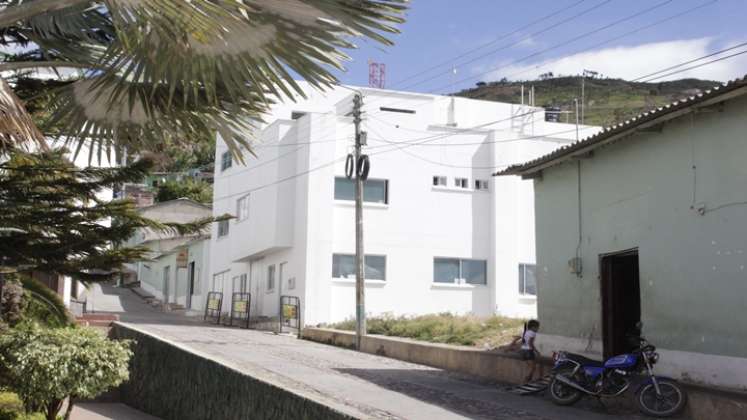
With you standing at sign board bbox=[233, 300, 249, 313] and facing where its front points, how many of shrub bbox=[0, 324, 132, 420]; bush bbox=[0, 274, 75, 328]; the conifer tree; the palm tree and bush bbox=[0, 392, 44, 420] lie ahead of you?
5

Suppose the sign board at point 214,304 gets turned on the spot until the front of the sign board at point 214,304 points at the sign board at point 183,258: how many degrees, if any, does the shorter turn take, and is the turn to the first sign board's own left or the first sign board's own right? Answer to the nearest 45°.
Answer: approximately 180°

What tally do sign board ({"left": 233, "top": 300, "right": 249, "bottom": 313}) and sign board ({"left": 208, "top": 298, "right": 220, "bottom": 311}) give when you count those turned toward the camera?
2

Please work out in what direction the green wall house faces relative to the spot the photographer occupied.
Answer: facing the viewer and to the left of the viewer

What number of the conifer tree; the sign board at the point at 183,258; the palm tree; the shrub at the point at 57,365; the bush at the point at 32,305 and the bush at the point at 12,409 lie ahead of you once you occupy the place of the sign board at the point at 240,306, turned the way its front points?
5

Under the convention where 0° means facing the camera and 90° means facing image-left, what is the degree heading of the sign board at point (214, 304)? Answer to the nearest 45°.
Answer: approximately 0°

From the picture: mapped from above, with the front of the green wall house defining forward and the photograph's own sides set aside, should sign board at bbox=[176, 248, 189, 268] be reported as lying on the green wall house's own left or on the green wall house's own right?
on the green wall house's own right

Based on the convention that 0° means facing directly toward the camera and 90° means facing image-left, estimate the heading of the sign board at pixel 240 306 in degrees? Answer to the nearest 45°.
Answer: approximately 0°

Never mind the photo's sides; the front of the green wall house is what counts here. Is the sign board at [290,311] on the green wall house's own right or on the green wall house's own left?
on the green wall house's own right

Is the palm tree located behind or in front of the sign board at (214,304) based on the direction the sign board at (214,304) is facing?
in front

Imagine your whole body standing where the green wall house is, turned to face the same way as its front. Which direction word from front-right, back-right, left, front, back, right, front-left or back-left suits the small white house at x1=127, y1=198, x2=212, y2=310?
right
